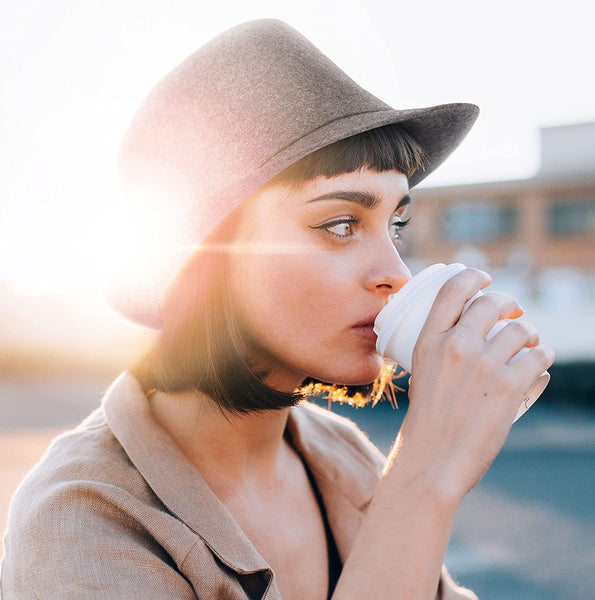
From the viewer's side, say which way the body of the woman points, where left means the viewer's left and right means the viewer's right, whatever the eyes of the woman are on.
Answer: facing the viewer and to the right of the viewer

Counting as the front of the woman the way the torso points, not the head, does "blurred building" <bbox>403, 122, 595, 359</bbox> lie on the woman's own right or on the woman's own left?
on the woman's own left
